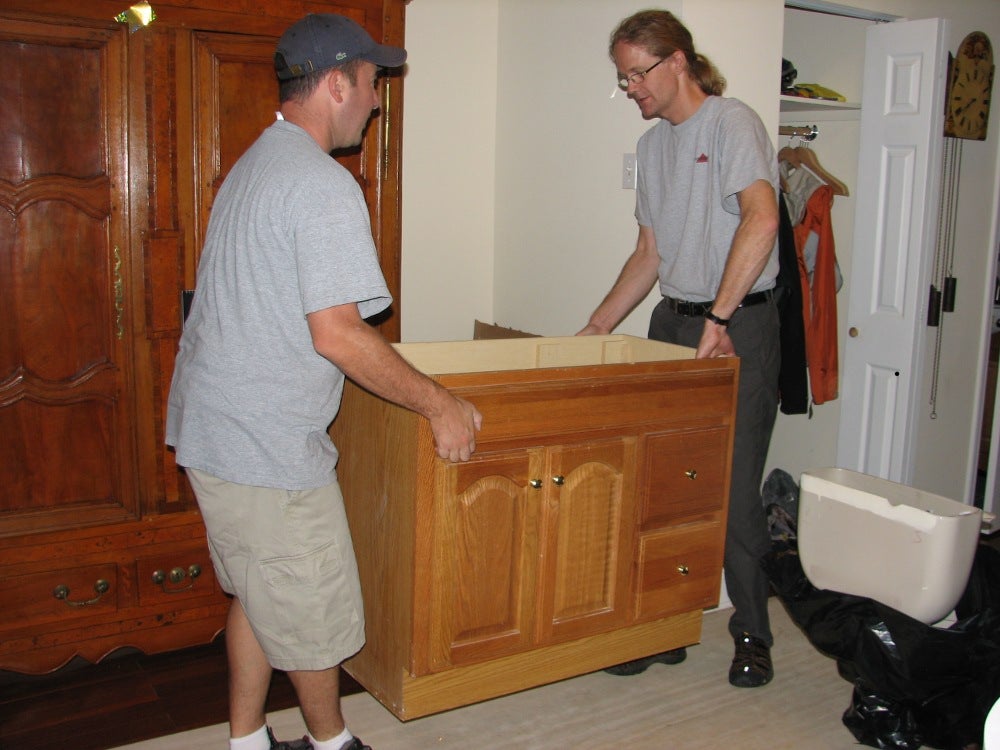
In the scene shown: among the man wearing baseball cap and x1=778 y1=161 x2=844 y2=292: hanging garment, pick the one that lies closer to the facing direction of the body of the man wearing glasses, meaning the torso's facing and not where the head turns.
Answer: the man wearing baseball cap

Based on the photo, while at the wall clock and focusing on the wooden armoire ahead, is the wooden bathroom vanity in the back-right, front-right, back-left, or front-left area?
front-left

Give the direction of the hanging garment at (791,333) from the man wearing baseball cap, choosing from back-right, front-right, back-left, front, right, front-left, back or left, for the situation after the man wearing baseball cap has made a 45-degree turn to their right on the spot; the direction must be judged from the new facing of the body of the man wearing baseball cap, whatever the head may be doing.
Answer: front-left

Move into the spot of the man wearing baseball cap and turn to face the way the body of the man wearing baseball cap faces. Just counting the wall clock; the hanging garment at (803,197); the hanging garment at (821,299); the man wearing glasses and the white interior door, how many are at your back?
0

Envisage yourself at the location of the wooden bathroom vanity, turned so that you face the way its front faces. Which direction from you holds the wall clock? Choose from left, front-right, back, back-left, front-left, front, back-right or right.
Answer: left

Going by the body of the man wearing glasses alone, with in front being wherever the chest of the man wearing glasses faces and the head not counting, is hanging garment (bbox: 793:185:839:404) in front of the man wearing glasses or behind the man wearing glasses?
behind

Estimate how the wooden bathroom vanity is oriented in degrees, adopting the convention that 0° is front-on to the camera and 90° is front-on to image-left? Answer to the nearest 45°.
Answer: approximately 315°

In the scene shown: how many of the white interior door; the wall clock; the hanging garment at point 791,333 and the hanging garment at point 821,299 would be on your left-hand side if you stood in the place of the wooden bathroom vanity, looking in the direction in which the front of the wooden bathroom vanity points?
4

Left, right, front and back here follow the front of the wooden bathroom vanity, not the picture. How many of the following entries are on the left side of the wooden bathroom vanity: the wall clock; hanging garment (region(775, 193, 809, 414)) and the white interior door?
3

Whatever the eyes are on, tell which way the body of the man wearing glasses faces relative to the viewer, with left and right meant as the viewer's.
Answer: facing the viewer and to the left of the viewer

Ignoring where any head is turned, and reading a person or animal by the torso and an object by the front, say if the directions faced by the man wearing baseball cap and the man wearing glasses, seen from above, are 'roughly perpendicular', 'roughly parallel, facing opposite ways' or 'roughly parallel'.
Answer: roughly parallel, facing opposite ways

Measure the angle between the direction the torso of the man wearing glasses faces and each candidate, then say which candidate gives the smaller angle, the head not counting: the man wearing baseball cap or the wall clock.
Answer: the man wearing baseball cap

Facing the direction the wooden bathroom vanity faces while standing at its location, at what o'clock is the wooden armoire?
The wooden armoire is roughly at 5 o'clock from the wooden bathroom vanity.

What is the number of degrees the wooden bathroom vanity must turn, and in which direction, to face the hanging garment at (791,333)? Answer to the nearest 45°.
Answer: approximately 90° to its left

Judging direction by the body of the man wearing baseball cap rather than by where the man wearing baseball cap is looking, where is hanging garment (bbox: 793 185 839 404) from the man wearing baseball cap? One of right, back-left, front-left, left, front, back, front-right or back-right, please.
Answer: front

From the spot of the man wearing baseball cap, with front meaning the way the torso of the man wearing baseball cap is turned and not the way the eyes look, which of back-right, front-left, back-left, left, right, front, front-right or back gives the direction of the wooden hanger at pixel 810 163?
front

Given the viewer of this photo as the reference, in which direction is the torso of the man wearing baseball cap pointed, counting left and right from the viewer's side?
facing away from the viewer and to the right of the viewer

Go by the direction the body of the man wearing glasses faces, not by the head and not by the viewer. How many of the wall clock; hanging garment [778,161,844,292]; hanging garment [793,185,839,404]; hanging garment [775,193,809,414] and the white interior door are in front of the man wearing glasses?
0
